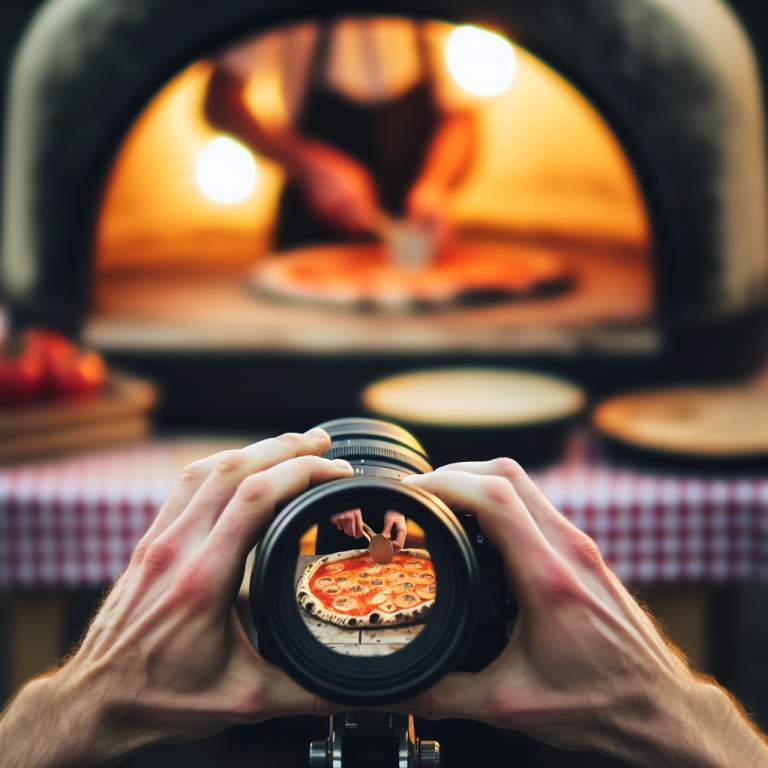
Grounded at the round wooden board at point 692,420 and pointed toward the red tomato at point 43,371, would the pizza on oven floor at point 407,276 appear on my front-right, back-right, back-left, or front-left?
front-right

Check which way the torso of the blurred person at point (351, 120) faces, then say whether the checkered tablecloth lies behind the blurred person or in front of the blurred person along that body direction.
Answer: in front

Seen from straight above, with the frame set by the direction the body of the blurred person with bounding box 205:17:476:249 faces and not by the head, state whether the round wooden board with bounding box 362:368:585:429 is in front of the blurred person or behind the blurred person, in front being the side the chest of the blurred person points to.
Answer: in front

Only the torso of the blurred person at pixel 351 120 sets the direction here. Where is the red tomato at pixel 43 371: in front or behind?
in front

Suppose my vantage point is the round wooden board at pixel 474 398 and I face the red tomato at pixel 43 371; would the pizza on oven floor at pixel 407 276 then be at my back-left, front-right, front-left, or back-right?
front-right

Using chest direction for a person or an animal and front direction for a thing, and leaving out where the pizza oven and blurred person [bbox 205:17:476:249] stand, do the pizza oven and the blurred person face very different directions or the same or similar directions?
same or similar directions

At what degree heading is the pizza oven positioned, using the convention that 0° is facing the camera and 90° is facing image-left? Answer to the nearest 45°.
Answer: approximately 0°

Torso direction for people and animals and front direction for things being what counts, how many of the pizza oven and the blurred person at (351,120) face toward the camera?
2
